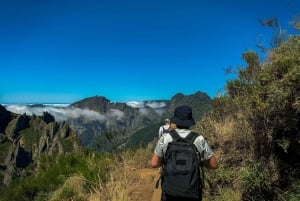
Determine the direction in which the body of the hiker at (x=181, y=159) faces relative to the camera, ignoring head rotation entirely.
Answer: away from the camera
